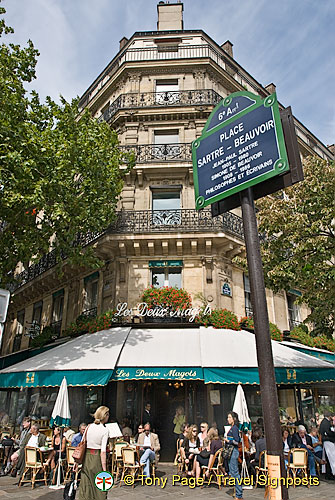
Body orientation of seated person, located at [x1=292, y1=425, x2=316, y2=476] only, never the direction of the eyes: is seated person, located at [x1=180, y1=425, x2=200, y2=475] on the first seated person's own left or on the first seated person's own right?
on the first seated person's own right

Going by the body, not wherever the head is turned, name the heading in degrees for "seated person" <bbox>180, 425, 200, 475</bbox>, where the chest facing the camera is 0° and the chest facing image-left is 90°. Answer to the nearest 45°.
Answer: approximately 315°

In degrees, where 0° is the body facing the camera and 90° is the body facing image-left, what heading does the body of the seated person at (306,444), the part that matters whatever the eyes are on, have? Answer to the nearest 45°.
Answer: approximately 315°

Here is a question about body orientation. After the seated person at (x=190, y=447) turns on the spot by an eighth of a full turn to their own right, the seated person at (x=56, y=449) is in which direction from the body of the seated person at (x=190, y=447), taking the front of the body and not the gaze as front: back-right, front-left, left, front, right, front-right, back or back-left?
right

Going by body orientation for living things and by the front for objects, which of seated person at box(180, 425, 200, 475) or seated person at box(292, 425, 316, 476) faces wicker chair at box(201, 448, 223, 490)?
seated person at box(180, 425, 200, 475)

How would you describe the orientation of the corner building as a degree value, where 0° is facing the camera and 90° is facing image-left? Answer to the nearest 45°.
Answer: approximately 0°
